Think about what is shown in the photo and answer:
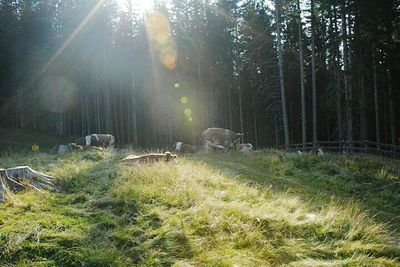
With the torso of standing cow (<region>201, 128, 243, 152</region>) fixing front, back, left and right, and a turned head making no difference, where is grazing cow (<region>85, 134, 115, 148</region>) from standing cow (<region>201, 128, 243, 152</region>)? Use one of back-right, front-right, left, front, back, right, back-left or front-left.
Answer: back

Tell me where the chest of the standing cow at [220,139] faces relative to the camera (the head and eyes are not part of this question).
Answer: to the viewer's right

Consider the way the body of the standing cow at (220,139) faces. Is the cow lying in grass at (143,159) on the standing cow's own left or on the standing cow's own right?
on the standing cow's own right

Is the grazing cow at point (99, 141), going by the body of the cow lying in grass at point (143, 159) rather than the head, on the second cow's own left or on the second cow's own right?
on the second cow's own left

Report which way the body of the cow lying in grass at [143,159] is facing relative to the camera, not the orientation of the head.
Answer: to the viewer's right
